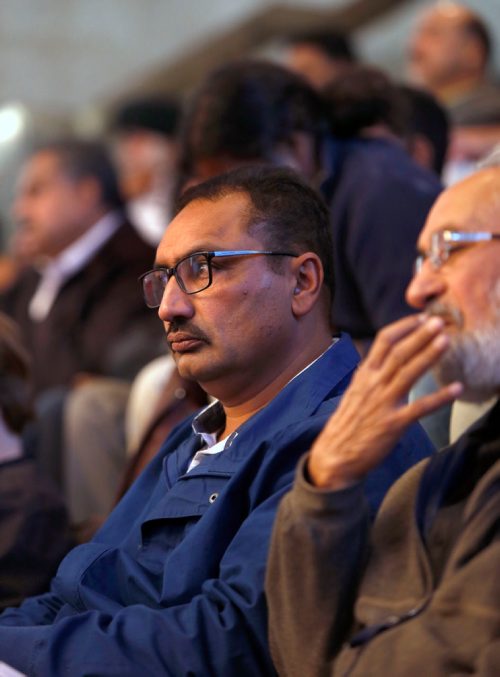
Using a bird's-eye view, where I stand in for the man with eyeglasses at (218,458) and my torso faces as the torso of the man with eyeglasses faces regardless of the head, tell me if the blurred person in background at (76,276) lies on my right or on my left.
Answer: on my right

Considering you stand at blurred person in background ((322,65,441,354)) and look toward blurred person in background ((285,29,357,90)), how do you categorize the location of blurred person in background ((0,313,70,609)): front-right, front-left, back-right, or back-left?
back-left

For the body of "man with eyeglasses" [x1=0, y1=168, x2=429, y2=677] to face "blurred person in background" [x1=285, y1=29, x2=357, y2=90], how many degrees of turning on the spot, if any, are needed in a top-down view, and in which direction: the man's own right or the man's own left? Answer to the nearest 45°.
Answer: approximately 135° to the man's own right

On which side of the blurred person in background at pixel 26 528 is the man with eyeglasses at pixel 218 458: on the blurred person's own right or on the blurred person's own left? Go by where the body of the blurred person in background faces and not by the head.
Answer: on the blurred person's own left

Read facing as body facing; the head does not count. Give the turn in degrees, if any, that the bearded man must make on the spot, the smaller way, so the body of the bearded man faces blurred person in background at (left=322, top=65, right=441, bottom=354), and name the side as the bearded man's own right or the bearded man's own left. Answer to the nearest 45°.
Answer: approximately 135° to the bearded man's own right

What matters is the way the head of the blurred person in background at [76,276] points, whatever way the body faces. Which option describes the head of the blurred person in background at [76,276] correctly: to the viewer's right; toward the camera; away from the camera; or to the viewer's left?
to the viewer's left

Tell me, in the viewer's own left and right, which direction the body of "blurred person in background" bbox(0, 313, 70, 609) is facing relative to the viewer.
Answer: facing to the left of the viewer

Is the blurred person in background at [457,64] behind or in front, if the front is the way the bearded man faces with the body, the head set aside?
behind
